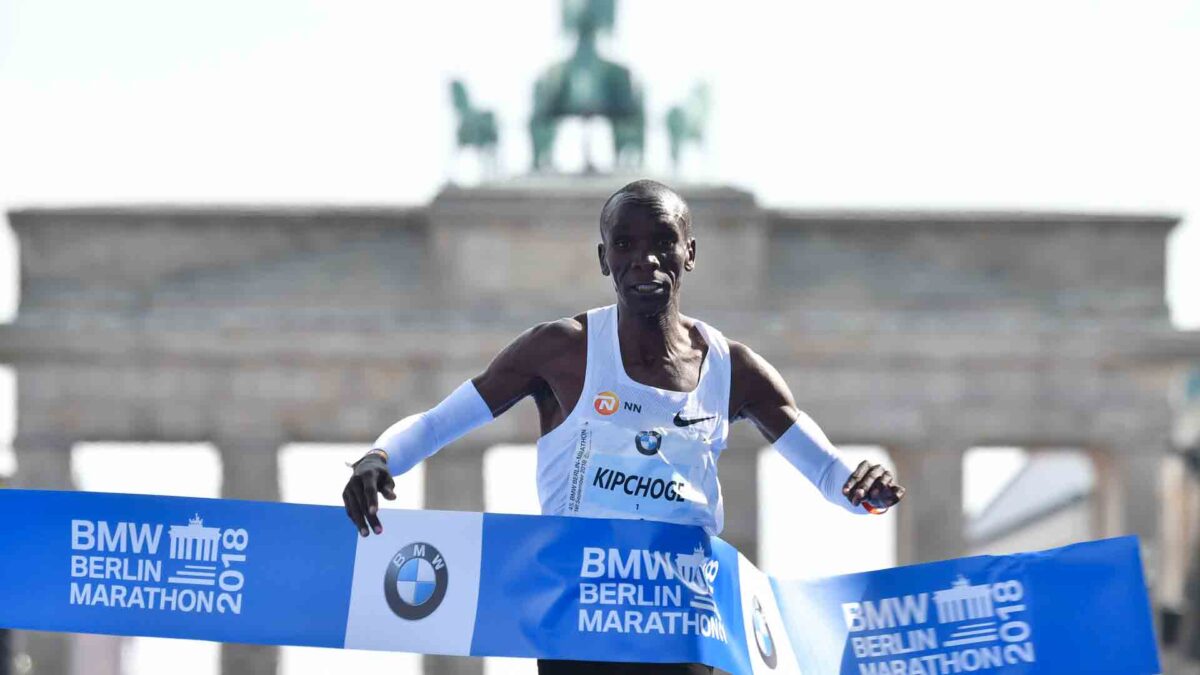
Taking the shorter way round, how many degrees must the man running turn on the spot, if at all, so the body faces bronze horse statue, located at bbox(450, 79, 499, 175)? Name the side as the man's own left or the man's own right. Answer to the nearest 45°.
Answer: approximately 180°

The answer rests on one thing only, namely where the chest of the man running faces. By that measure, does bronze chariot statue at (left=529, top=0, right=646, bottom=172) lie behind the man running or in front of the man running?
behind

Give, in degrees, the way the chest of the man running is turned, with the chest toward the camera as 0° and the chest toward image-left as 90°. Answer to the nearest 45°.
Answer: approximately 0°
